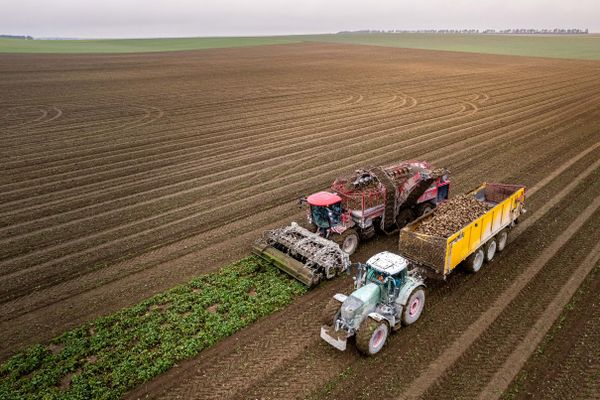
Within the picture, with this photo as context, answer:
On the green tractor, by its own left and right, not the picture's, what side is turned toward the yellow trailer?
back

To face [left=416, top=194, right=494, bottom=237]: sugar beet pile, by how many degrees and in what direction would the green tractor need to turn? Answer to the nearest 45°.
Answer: approximately 180°

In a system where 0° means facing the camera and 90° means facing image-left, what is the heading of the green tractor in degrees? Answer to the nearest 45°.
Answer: approximately 45°
